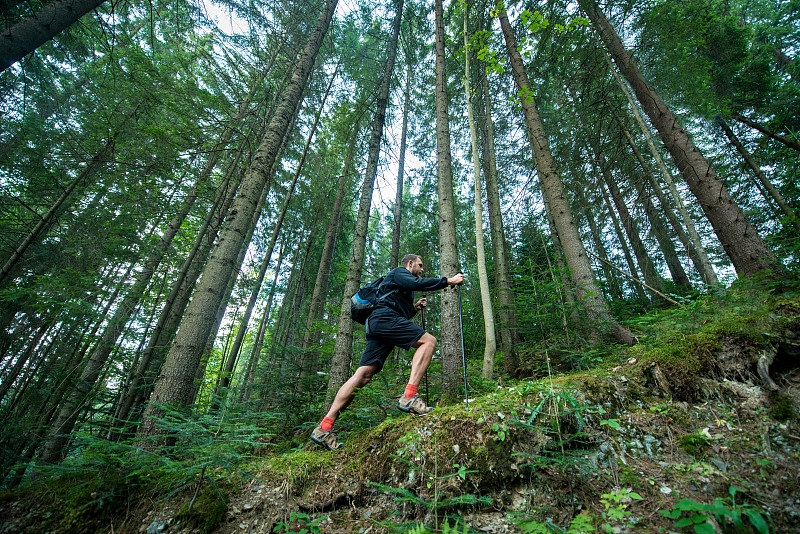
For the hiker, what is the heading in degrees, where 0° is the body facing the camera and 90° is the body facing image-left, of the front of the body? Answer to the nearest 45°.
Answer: approximately 270°

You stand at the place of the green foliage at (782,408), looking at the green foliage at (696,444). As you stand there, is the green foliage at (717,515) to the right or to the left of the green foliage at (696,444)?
left

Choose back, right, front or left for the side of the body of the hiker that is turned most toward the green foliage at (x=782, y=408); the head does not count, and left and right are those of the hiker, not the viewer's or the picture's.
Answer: front

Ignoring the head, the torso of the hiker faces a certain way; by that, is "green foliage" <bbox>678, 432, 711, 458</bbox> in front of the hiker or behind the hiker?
in front

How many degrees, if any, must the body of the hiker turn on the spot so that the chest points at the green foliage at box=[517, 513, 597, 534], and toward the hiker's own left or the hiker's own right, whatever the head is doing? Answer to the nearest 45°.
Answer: approximately 45° to the hiker's own right

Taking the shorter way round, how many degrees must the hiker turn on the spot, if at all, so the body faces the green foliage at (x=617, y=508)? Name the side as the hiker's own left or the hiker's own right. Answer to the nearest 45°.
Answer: approximately 45° to the hiker's own right

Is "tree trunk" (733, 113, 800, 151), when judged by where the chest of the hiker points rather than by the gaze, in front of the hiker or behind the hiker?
in front

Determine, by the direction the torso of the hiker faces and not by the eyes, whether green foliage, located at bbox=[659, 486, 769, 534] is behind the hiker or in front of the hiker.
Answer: in front
